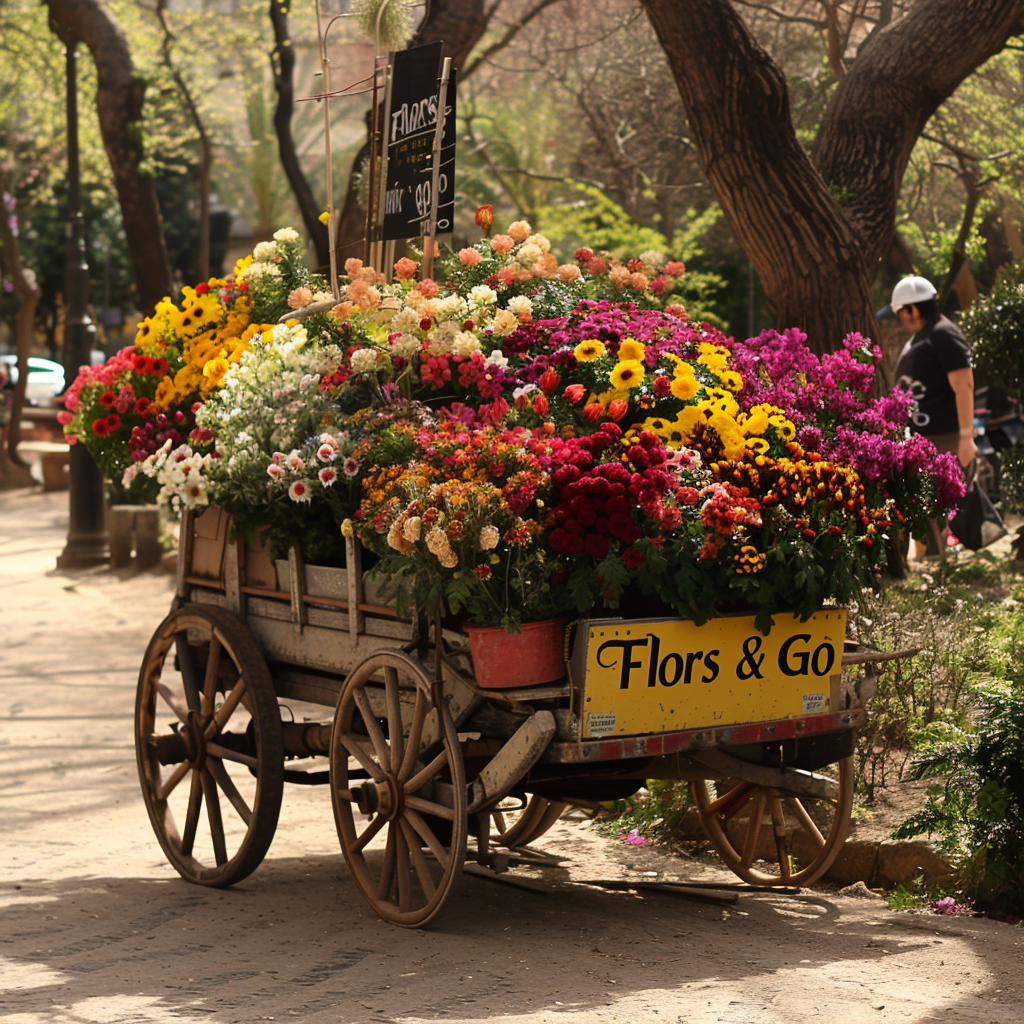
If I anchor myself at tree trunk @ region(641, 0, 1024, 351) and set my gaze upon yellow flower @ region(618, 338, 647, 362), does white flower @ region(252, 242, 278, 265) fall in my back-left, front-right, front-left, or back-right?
front-right

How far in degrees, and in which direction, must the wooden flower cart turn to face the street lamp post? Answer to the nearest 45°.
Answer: approximately 135° to its left

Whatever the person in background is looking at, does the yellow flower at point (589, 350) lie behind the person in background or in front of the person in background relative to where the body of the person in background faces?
in front

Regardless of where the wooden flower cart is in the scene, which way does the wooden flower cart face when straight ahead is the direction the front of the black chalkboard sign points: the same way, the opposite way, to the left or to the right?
to the left

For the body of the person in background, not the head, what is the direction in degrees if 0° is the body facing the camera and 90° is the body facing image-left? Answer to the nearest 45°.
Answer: approximately 45°

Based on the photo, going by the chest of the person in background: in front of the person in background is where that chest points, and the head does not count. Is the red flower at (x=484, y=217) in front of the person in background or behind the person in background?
in front

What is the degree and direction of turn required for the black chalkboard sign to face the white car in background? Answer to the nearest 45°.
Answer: approximately 135° to its right

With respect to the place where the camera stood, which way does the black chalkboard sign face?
facing the viewer and to the left of the viewer

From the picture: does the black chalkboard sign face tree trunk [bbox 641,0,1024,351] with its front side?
no

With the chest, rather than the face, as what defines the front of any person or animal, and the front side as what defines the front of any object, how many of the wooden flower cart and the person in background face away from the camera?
0
